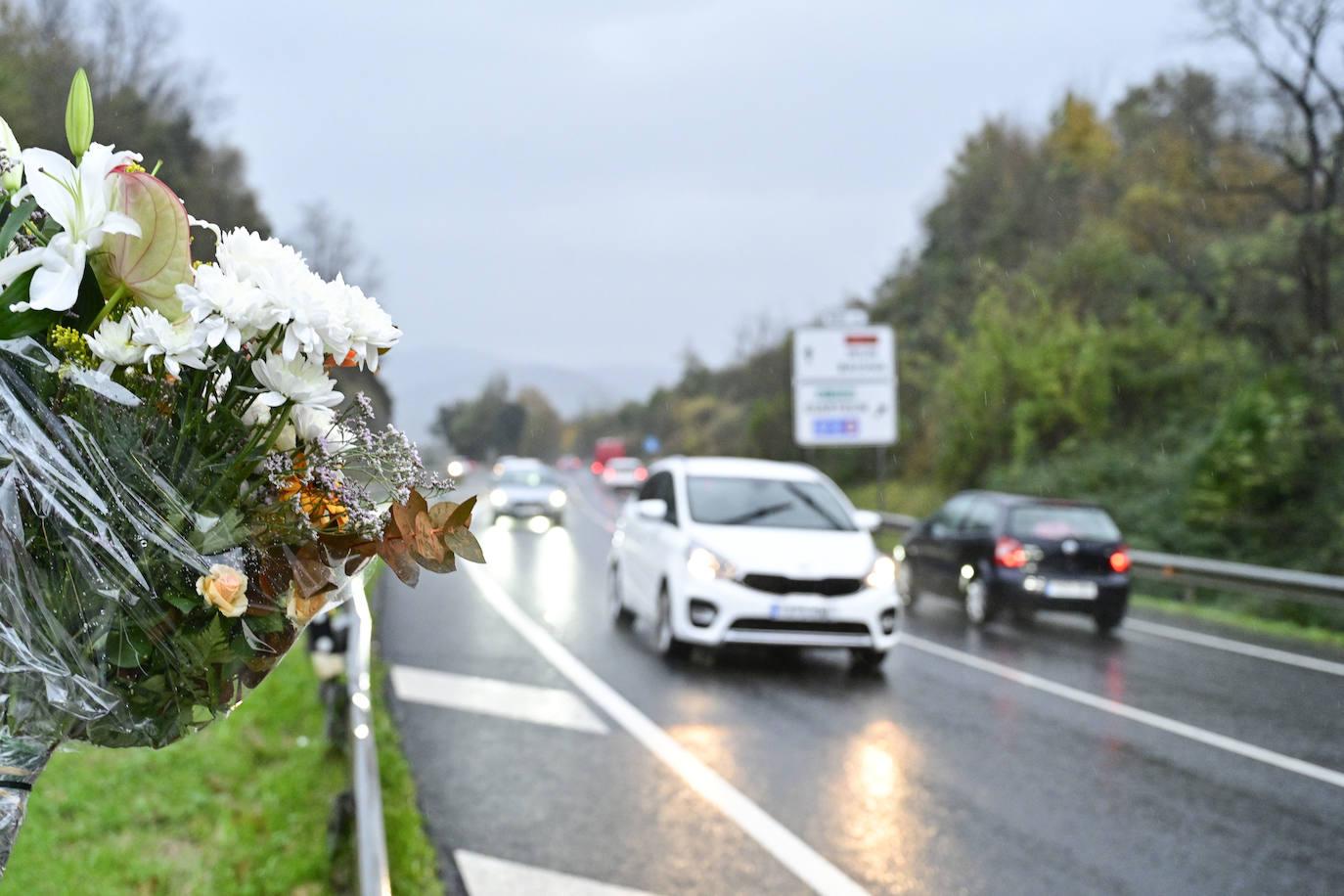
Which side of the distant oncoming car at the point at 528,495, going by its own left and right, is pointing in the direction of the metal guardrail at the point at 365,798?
front

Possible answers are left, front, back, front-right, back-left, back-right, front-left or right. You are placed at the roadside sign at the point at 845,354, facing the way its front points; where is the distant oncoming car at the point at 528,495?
right

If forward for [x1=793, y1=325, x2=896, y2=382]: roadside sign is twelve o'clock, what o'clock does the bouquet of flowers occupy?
The bouquet of flowers is roughly at 12 o'clock from the roadside sign.

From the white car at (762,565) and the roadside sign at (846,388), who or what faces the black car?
the roadside sign

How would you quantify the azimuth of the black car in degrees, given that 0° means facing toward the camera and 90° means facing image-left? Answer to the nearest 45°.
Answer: approximately 135°

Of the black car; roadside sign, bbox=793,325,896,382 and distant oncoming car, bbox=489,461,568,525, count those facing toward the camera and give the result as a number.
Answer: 2

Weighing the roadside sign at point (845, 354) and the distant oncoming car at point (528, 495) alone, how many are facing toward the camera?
2

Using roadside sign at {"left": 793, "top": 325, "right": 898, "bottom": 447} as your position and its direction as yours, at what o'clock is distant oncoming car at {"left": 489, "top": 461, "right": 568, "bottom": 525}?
The distant oncoming car is roughly at 3 o'clock from the roadside sign.

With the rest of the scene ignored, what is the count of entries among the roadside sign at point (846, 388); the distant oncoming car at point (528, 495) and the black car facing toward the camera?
2

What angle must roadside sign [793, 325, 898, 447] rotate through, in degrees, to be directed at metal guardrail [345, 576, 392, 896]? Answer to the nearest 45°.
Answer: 0° — it already faces it

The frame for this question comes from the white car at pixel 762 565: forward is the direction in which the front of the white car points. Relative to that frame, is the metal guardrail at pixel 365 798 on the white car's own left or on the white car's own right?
on the white car's own right

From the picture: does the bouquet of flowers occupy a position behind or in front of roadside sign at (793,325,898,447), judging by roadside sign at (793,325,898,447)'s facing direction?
in front

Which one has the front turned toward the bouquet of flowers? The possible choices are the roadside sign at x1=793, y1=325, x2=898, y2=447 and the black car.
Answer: the roadside sign

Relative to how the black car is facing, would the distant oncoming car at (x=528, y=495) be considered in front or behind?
in front
